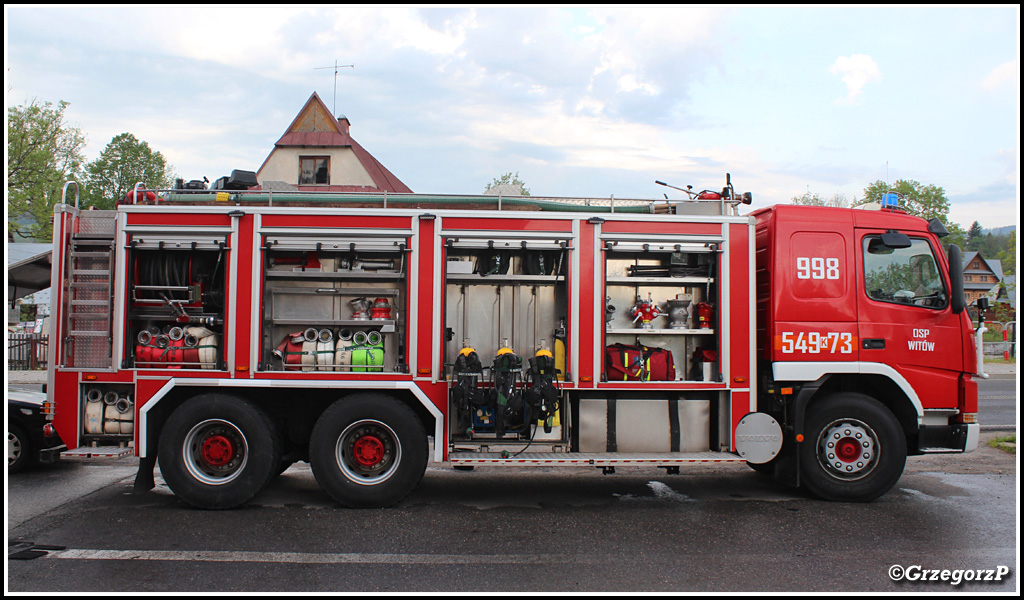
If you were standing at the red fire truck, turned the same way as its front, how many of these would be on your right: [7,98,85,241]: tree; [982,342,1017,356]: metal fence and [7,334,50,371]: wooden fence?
0

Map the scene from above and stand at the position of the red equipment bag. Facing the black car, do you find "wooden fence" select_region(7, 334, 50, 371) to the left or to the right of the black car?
right

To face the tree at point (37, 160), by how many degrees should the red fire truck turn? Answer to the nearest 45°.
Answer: approximately 135° to its left

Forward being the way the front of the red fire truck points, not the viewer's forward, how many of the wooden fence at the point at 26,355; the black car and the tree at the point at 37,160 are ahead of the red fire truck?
0

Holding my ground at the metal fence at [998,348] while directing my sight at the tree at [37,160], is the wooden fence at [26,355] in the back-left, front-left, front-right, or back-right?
front-left

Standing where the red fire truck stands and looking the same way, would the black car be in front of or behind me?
behind

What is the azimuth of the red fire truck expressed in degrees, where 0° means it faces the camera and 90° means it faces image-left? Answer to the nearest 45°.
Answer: approximately 270°

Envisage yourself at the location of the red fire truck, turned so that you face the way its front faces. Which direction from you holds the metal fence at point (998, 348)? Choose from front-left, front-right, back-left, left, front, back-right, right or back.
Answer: front-left

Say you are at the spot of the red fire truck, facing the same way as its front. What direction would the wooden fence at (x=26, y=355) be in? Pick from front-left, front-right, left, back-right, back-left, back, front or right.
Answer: back-left
